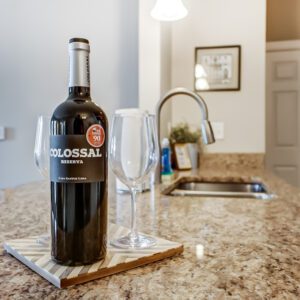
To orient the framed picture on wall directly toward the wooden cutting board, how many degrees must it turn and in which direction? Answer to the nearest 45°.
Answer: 0° — it already faces it

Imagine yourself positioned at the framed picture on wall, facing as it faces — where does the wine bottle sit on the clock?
The wine bottle is roughly at 12 o'clock from the framed picture on wall.

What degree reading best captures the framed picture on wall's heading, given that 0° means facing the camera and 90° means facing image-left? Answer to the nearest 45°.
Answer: approximately 0°

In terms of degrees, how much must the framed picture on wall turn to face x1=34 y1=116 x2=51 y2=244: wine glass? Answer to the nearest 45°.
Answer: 0° — it already faces it
